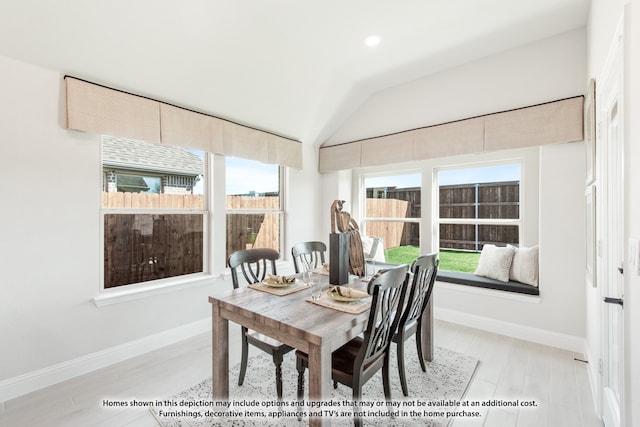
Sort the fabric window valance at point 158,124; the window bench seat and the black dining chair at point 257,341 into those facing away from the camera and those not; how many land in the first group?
0

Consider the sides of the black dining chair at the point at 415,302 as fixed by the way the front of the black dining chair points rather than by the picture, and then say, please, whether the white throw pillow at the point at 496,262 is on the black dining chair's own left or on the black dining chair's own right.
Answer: on the black dining chair's own right

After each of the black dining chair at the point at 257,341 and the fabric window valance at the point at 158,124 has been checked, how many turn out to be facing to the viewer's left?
0

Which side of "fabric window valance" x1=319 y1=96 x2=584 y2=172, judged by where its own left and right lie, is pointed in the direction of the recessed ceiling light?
front

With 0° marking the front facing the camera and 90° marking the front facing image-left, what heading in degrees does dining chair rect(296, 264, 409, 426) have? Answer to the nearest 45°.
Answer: approximately 135°

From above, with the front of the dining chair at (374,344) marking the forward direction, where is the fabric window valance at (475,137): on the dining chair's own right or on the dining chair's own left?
on the dining chair's own right

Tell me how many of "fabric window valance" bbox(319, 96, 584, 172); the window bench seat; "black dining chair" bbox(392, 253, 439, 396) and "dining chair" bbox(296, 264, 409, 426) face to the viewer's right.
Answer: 0

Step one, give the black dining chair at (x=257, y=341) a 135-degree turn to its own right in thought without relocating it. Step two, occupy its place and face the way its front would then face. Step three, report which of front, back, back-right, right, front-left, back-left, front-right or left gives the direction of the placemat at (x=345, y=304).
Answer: back-left

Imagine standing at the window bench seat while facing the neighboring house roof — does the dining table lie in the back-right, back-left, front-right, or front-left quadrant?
front-left

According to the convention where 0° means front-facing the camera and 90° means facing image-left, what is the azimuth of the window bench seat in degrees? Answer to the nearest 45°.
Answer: approximately 45°

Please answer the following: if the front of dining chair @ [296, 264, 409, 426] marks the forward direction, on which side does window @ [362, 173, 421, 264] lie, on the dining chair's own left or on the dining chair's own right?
on the dining chair's own right

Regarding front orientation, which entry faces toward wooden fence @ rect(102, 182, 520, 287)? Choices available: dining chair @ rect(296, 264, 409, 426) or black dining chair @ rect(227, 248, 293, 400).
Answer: the dining chair

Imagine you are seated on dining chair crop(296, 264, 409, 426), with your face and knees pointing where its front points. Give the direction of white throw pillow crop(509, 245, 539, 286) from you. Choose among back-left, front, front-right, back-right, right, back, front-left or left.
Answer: right

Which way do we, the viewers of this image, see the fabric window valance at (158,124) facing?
facing the viewer and to the right of the viewer
